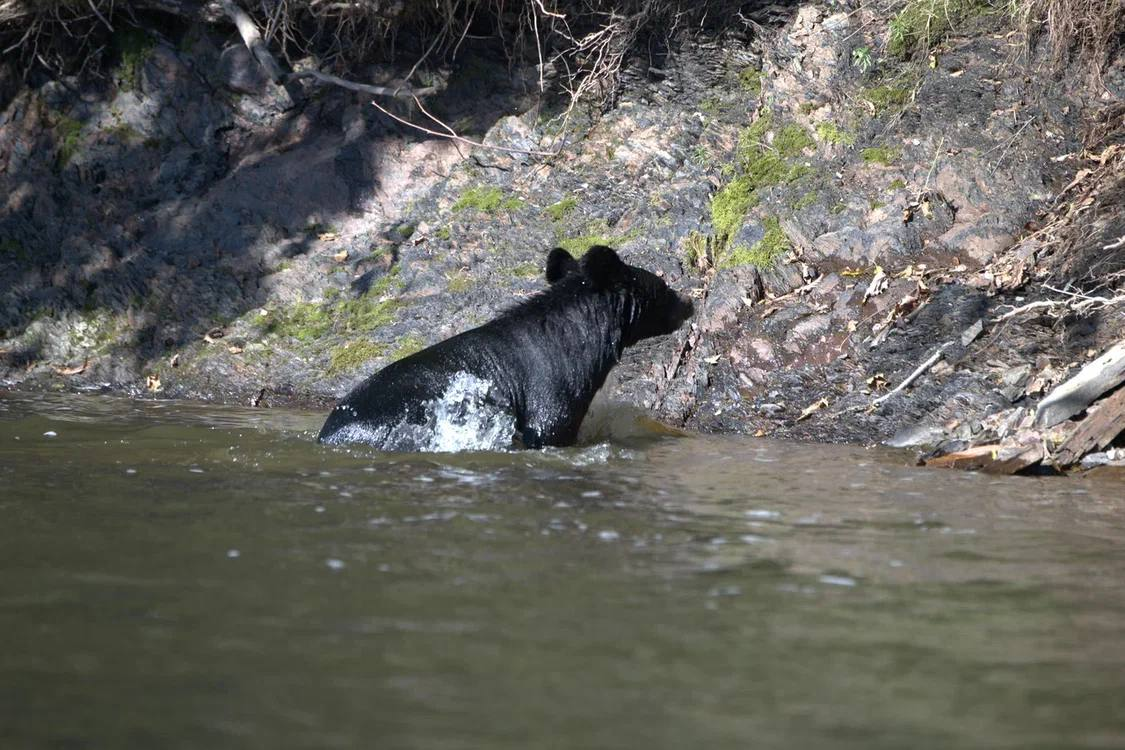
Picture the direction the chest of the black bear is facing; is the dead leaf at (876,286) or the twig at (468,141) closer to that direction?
the dead leaf

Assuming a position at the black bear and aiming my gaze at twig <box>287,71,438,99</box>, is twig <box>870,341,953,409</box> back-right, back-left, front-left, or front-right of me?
back-right

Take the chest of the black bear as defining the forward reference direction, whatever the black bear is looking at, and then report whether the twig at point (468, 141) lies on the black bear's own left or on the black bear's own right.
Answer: on the black bear's own left

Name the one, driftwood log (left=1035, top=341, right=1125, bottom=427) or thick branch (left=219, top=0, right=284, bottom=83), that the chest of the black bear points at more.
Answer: the driftwood log

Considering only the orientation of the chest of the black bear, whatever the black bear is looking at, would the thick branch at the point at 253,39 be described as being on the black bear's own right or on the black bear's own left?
on the black bear's own left

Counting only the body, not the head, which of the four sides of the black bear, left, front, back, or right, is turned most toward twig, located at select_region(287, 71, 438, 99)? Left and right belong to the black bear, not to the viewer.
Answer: left

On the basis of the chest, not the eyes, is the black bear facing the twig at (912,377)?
yes

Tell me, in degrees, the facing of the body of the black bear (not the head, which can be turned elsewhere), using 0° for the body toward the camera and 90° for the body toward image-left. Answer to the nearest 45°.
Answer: approximately 270°
